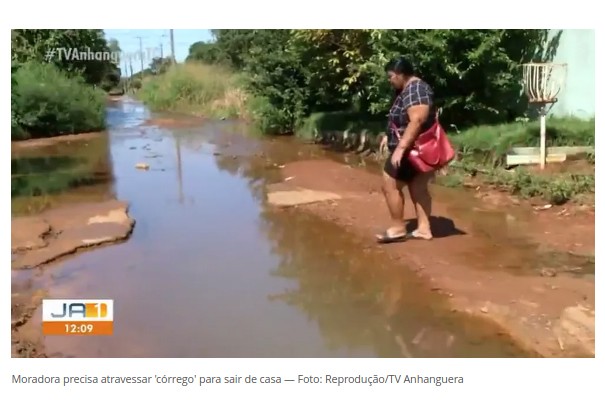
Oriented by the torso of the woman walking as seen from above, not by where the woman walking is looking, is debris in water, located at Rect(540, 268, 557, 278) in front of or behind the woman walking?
behind

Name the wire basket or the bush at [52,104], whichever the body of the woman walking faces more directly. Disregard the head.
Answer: the bush

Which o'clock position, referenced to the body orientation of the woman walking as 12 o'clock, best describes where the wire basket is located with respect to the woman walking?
The wire basket is roughly at 4 o'clock from the woman walking.

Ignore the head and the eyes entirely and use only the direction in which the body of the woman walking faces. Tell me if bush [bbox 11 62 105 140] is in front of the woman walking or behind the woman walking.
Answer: in front

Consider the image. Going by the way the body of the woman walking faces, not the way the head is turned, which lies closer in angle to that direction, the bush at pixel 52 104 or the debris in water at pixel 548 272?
the bush

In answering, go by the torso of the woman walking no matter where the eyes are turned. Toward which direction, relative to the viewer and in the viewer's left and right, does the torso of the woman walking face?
facing to the left of the viewer
